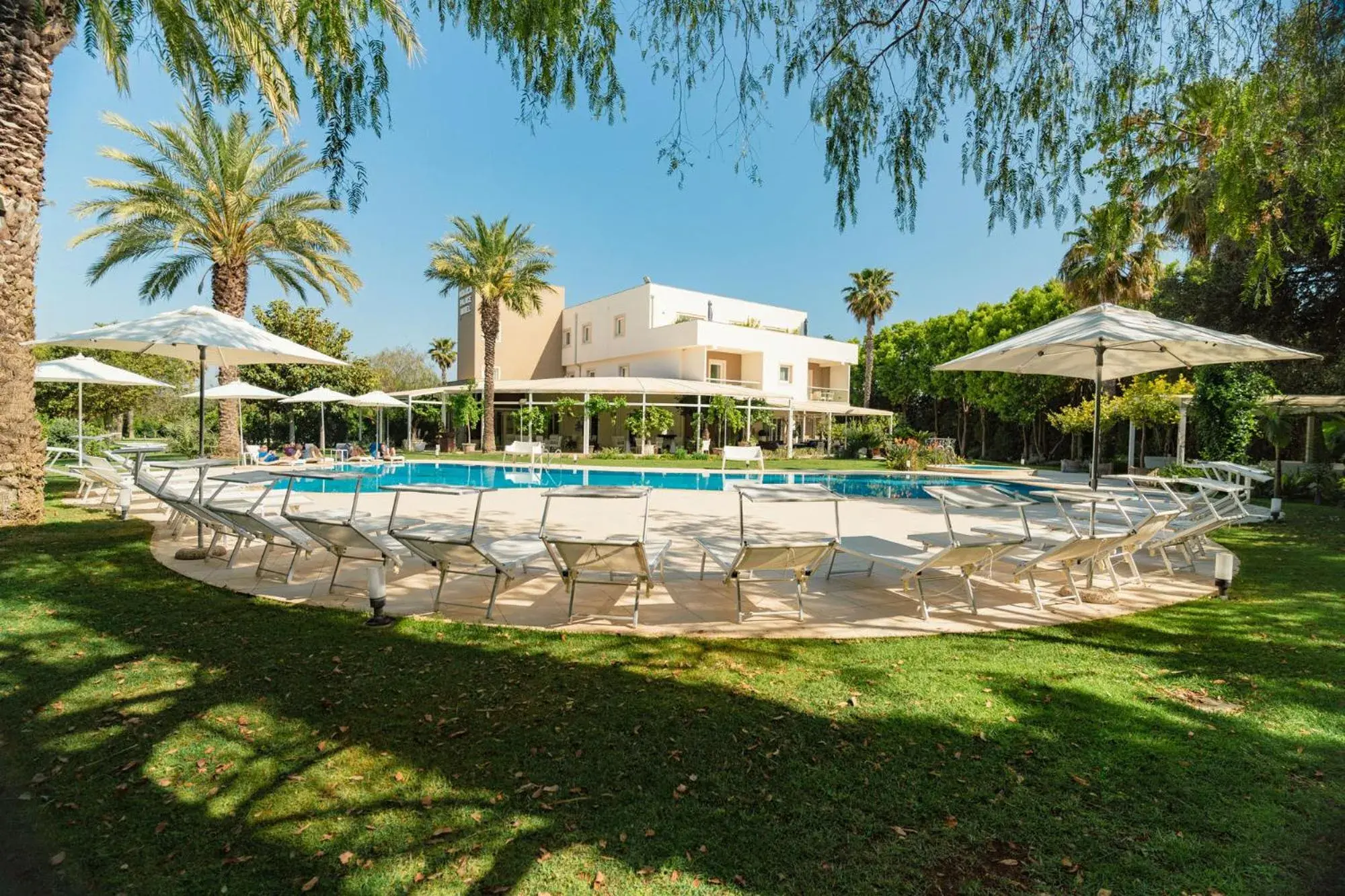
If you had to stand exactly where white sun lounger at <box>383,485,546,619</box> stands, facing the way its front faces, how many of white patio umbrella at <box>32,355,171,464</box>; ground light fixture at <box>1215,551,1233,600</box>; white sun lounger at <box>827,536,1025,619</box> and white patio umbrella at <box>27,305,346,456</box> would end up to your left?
2

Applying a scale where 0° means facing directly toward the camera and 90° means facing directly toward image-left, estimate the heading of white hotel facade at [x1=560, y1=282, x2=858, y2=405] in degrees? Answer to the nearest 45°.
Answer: approximately 315°

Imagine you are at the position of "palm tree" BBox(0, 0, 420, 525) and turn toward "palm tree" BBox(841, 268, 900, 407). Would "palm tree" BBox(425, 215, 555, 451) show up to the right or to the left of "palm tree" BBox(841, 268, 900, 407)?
left

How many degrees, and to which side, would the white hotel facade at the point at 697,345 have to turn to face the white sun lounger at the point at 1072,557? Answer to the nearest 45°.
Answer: approximately 45° to its right

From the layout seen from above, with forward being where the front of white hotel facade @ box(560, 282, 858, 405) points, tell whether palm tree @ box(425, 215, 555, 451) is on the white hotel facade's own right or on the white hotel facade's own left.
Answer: on the white hotel facade's own right
